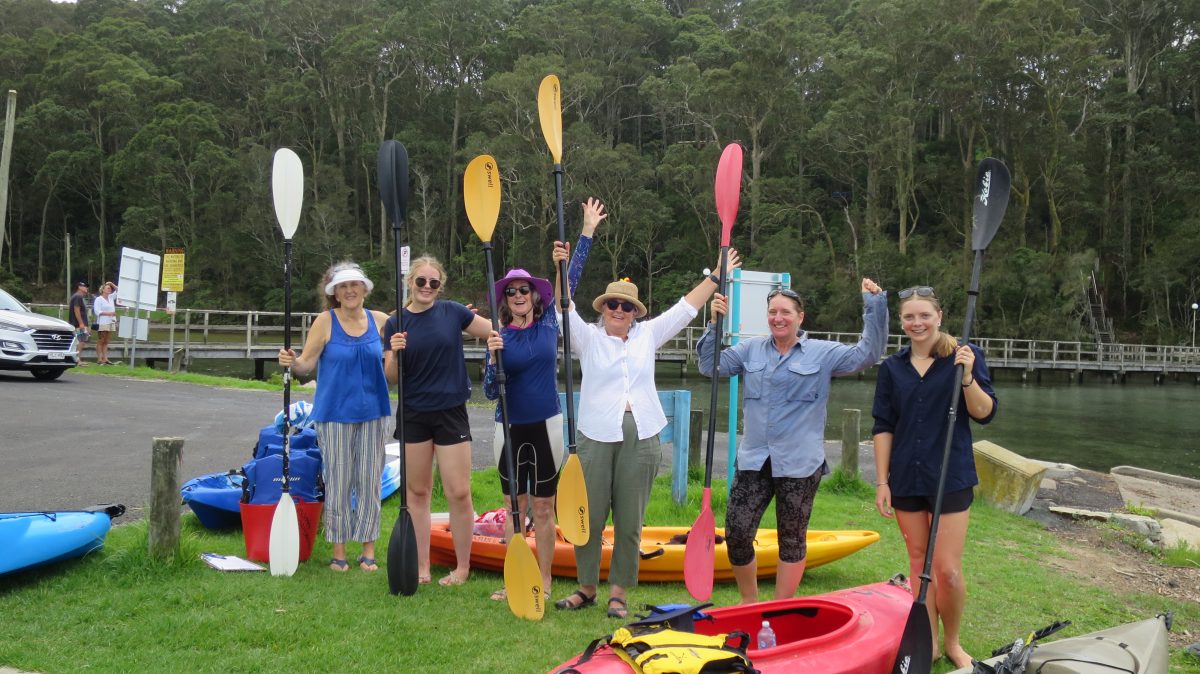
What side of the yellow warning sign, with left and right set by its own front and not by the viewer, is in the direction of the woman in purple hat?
front

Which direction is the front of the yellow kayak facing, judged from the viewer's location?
facing to the right of the viewer

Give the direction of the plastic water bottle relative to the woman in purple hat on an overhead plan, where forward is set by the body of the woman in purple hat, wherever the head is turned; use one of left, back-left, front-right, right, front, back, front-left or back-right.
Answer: front-left

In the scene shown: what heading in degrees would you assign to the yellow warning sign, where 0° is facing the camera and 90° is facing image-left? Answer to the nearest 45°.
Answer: approximately 0°

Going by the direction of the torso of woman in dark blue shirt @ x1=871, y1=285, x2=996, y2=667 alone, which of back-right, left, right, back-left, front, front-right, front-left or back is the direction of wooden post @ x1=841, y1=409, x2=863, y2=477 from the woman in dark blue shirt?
back

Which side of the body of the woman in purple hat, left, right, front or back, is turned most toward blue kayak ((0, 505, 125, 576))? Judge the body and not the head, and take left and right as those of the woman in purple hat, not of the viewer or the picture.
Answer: right

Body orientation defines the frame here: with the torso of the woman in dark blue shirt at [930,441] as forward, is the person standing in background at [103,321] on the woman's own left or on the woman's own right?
on the woman's own right

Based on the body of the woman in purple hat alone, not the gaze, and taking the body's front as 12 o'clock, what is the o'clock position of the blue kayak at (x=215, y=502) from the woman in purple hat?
The blue kayak is roughly at 4 o'clock from the woman in purple hat.
